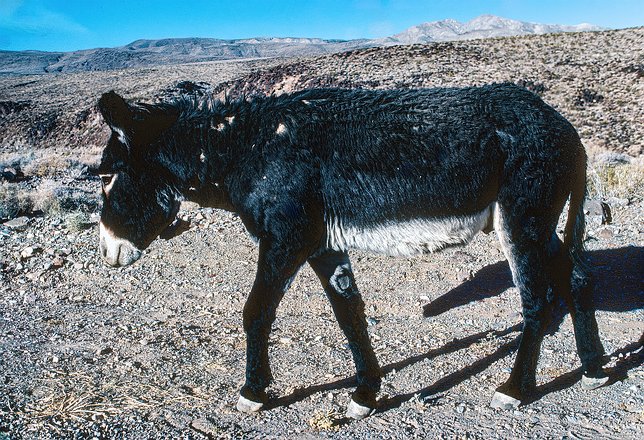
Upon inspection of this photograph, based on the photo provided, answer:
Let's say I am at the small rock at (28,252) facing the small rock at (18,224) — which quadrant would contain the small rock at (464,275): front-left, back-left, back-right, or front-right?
back-right

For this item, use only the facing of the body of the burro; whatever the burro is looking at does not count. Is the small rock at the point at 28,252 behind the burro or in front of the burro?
in front

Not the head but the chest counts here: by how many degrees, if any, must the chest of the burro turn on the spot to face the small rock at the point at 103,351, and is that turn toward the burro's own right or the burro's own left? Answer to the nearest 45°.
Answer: approximately 45° to the burro's own right

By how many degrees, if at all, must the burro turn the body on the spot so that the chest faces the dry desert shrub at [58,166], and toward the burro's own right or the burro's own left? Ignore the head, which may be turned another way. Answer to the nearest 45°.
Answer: approximately 45° to the burro's own right

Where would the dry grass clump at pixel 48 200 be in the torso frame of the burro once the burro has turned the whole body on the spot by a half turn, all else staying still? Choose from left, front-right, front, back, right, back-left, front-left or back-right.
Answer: back-left

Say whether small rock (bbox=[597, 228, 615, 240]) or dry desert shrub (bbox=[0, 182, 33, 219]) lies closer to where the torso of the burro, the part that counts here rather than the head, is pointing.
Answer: the dry desert shrub

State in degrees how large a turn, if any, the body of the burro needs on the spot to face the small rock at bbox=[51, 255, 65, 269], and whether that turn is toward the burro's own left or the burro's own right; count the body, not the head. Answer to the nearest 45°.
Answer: approximately 45° to the burro's own right

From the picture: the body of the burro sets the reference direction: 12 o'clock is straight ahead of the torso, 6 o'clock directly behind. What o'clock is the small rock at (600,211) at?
The small rock is roughly at 4 o'clock from the burro.

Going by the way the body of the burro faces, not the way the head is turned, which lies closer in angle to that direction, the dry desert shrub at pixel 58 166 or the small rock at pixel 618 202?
the dry desert shrub

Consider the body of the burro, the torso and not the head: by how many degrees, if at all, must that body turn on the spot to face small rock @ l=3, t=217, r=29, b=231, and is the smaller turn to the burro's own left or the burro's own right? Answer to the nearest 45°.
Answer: approximately 45° to the burro's own right

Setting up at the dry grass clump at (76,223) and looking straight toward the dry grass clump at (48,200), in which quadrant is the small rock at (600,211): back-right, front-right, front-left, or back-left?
back-right

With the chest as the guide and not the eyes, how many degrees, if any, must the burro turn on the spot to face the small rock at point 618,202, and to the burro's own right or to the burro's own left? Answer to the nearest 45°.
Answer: approximately 135° to the burro's own right

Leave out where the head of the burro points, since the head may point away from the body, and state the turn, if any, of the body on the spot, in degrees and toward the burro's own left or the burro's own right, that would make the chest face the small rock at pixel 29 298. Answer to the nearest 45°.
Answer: approximately 45° to the burro's own right

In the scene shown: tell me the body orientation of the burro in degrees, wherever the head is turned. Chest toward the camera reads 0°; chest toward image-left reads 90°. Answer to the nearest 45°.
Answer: approximately 90°
